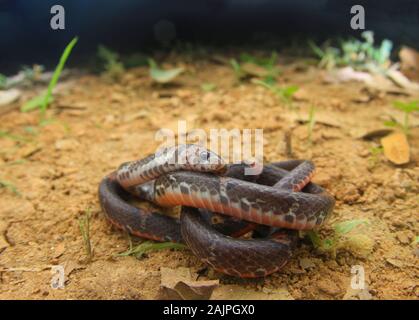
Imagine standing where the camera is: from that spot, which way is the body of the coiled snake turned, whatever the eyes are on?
to the viewer's right

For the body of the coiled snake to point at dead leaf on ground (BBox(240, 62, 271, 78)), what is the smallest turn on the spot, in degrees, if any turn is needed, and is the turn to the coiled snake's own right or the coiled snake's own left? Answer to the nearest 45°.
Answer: approximately 90° to the coiled snake's own left

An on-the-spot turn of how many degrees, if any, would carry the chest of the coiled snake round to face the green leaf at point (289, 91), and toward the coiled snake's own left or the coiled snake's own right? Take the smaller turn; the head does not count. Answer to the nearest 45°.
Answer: approximately 90° to the coiled snake's own left

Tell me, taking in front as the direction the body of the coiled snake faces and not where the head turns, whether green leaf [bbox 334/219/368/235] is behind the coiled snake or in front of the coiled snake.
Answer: in front

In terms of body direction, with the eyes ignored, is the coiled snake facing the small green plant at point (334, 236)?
yes

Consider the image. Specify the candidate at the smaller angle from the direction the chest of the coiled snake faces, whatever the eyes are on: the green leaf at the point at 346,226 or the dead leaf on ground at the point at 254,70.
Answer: the green leaf

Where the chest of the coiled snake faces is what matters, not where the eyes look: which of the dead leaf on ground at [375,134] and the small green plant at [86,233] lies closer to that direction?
the dead leaf on ground

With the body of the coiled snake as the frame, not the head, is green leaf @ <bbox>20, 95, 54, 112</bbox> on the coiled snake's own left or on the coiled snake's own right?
on the coiled snake's own left

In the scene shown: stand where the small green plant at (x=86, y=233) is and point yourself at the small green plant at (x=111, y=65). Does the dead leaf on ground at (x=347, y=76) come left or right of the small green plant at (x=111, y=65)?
right

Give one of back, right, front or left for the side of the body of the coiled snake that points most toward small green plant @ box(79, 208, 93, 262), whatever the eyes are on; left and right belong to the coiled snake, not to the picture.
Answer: back

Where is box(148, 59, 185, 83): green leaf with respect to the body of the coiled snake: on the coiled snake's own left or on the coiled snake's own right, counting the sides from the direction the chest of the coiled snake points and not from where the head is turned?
on the coiled snake's own left

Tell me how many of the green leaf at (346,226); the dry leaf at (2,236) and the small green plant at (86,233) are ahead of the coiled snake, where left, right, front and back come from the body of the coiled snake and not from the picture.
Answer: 1

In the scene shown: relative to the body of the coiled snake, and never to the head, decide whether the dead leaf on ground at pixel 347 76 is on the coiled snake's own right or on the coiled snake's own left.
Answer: on the coiled snake's own left
